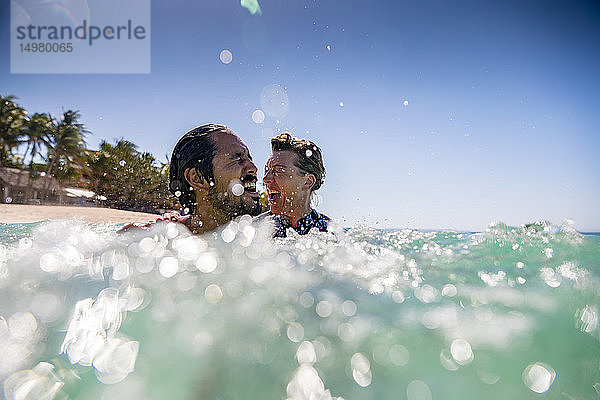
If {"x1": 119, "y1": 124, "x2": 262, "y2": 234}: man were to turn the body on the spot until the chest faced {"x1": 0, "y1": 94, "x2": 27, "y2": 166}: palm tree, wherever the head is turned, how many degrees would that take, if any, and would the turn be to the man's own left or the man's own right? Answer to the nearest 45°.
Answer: approximately 135° to the man's own left

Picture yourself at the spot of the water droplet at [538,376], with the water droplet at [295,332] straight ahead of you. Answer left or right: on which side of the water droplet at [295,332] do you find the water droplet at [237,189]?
right

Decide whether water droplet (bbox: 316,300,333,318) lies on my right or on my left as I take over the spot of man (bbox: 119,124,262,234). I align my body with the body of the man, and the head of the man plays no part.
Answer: on my right

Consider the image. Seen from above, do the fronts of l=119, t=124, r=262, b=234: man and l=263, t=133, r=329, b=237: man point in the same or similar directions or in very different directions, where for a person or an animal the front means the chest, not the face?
very different directions

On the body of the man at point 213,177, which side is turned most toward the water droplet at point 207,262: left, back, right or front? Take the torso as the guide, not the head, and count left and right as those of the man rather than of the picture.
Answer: right

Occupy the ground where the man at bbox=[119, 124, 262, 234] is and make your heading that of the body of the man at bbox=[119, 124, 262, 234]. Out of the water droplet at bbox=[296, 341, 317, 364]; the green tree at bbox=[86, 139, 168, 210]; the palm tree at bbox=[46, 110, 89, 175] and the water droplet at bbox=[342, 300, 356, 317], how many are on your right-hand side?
2

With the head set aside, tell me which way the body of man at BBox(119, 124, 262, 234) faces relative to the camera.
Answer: to the viewer's right

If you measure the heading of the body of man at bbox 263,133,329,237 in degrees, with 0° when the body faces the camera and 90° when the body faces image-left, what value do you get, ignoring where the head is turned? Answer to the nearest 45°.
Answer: approximately 45°

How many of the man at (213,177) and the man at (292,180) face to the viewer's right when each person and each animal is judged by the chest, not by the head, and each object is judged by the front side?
1

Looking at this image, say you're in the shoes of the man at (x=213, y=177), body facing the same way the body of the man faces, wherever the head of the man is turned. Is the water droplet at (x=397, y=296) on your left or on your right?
on your right
